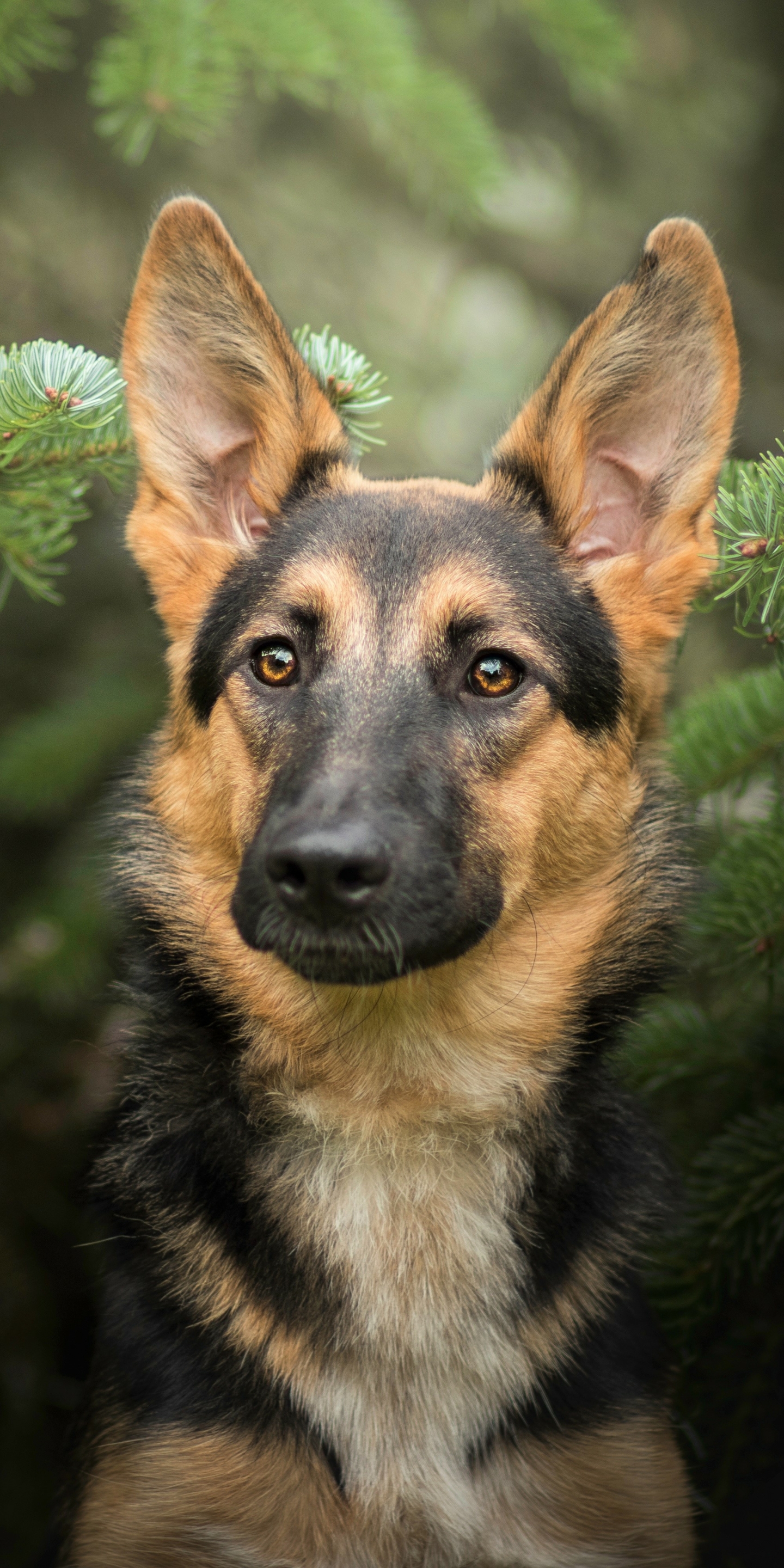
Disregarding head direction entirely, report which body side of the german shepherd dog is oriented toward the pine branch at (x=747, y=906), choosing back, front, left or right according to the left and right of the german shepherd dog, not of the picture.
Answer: left

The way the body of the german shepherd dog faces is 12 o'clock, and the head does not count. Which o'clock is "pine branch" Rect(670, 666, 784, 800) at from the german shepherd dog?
The pine branch is roughly at 8 o'clock from the german shepherd dog.

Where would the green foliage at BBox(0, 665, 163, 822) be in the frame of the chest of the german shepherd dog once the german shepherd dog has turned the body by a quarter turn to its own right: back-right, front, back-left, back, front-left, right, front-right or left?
front-right

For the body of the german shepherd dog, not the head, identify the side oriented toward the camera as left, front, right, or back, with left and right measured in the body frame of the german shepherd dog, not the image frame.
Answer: front
